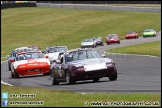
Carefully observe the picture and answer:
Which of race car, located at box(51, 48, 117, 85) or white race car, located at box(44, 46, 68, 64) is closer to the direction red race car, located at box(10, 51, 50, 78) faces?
the race car

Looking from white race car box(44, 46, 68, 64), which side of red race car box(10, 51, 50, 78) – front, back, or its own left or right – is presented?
back

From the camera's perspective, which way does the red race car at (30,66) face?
toward the camera
